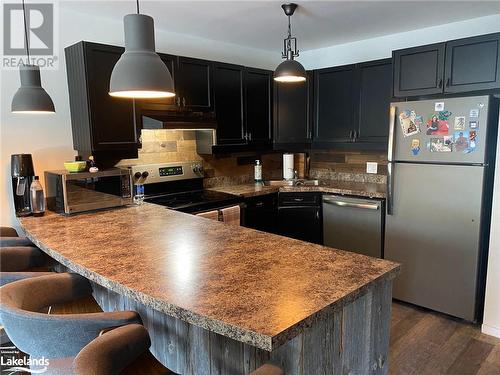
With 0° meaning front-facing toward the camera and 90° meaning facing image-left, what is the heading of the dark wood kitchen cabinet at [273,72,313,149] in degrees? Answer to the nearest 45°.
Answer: approximately 0°

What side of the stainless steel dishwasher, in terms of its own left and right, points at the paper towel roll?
right

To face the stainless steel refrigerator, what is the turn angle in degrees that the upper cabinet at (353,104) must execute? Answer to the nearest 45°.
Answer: approximately 90° to its left

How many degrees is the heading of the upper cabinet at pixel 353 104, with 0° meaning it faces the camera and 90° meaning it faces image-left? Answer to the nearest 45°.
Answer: approximately 45°

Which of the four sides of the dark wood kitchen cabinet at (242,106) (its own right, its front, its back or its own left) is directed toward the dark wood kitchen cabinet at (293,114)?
left

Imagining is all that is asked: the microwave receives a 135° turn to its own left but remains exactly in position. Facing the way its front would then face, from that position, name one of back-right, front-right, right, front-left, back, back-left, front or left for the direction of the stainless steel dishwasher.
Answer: right

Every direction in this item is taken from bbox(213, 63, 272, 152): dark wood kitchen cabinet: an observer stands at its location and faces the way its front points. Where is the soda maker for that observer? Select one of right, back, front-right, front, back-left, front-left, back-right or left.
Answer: right

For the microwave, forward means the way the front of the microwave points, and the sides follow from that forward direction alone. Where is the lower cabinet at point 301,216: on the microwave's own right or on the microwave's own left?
on the microwave's own left

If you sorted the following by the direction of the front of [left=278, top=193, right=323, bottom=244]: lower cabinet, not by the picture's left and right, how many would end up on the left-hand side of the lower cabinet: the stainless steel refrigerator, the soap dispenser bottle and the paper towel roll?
1

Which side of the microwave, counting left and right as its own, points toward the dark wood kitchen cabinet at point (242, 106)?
left

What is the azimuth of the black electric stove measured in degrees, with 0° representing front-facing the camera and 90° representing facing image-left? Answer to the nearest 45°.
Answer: approximately 315°
